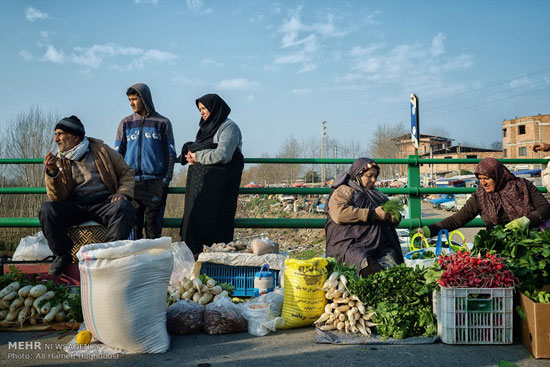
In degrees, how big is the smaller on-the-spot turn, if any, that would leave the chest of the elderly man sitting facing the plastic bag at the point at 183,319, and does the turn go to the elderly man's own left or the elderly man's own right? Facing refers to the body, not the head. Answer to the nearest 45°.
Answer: approximately 90° to the elderly man's own left

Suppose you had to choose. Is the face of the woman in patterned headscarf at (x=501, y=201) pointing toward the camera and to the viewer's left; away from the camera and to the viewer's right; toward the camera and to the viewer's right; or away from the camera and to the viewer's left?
toward the camera and to the viewer's left

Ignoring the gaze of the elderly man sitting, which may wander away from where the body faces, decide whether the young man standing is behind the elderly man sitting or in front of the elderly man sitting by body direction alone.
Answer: behind

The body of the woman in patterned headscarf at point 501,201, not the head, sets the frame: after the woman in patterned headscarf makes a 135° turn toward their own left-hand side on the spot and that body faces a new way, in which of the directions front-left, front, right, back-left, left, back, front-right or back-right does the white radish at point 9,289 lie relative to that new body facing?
back-right

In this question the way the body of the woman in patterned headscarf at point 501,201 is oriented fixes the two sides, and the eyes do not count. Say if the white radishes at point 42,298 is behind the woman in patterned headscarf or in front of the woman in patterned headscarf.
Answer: in front

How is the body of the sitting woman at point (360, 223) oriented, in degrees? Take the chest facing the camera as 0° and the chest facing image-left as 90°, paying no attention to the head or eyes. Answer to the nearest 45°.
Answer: approximately 315°

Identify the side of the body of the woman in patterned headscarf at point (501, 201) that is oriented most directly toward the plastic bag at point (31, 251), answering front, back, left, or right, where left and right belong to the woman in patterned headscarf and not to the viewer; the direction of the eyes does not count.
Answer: front

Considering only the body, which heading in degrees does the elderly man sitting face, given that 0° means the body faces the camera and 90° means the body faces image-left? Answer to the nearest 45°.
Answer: approximately 45°

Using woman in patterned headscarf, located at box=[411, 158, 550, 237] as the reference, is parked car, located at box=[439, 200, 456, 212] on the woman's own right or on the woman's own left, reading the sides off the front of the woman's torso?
on the woman's own right

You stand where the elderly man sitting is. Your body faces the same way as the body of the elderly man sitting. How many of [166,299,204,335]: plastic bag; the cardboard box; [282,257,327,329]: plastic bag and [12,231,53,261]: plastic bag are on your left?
3

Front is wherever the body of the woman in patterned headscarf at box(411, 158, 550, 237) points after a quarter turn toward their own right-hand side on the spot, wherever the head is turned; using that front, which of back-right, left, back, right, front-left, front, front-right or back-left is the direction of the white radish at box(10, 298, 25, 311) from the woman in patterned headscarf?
left

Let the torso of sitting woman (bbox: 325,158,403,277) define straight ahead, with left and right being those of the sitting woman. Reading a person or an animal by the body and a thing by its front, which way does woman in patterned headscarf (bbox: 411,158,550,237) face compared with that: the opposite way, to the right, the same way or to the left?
to the right

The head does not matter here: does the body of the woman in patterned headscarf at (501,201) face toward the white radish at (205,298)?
yes

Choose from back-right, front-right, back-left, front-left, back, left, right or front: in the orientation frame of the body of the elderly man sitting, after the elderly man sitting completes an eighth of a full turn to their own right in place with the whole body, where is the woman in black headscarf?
back

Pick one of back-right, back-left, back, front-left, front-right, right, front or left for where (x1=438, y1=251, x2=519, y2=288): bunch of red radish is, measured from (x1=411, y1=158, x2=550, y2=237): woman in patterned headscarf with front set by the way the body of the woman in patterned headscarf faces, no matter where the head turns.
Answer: front-left

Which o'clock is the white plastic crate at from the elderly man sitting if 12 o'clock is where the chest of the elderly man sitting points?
The white plastic crate is roughly at 9 o'clock from the elderly man sitting.

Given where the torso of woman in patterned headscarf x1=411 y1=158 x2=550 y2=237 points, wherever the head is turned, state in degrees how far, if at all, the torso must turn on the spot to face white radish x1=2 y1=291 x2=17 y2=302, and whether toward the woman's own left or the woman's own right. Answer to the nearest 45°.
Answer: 0° — they already face it

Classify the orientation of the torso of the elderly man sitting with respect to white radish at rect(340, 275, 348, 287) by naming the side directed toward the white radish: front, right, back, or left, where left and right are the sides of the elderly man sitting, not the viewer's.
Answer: left

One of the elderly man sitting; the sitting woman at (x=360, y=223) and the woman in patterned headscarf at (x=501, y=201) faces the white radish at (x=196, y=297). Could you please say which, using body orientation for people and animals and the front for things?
the woman in patterned headscarf
